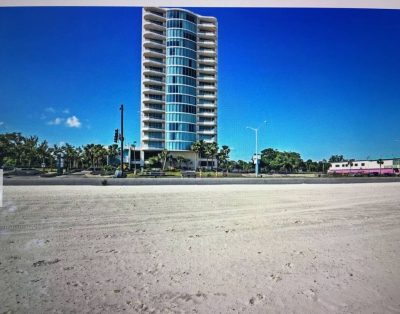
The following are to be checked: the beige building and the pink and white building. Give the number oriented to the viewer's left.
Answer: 0

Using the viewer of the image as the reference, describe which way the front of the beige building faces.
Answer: facing the viewer

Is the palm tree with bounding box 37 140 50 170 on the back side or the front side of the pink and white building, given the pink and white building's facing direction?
on the front side

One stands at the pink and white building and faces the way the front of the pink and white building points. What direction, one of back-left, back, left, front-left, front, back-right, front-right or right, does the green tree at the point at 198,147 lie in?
front-right

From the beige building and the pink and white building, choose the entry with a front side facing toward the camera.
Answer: the beige building

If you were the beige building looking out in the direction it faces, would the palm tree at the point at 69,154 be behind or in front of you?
in front
